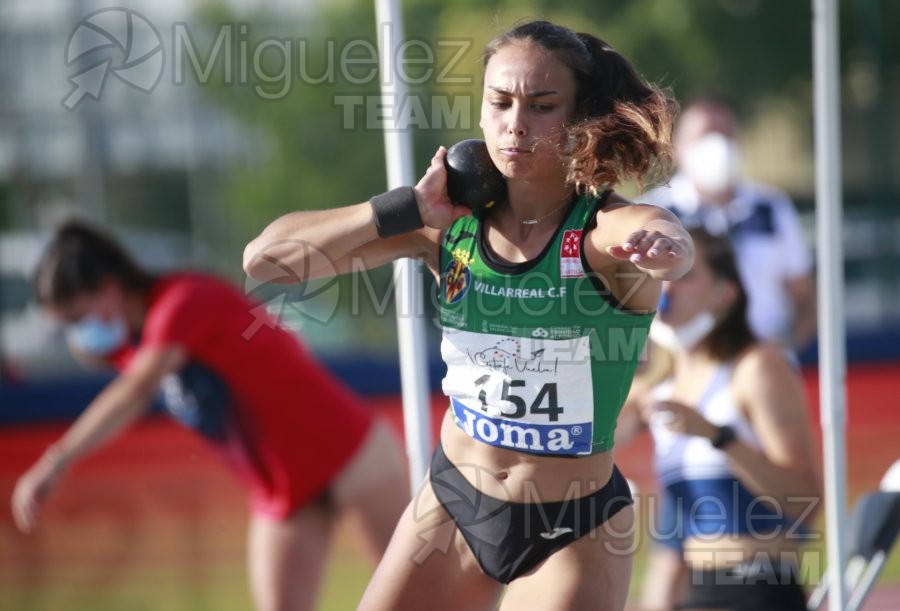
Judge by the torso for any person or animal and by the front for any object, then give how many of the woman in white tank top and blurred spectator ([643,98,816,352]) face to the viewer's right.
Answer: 0

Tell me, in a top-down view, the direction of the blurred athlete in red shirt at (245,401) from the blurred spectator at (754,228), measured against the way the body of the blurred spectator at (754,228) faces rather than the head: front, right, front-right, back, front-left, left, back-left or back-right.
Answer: front-right

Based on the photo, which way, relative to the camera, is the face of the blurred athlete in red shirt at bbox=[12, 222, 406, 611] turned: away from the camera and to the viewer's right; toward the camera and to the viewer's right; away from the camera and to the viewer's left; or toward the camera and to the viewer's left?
toward the camera and to the viewer's left

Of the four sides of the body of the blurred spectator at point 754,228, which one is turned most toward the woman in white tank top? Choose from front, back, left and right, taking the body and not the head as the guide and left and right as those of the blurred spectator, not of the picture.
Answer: front

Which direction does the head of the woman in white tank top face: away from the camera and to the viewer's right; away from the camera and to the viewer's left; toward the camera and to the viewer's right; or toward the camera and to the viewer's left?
toward the camera and to the viewer's left

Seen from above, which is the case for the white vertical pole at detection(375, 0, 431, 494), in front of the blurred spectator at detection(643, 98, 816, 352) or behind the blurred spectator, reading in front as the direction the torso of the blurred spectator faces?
in front

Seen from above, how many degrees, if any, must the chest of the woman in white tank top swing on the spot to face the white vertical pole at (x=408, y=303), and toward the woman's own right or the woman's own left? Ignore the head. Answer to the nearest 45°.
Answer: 0° — they already face it

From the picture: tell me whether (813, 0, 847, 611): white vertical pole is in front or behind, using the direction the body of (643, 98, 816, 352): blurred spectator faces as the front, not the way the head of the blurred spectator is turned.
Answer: in front
